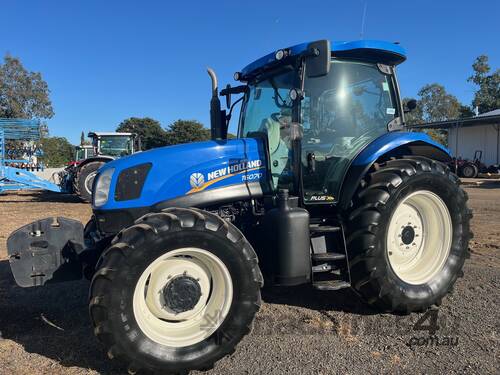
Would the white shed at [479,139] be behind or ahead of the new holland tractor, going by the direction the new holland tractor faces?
behind

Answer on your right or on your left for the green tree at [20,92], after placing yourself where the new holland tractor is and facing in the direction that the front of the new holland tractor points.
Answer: on your right

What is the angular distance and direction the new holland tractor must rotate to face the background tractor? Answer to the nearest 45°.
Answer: approximately 90° to its right

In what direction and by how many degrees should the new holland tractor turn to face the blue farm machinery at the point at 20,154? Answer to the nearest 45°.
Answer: approximately 90° to its right

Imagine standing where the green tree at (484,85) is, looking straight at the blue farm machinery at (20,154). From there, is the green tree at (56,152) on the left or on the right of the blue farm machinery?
right

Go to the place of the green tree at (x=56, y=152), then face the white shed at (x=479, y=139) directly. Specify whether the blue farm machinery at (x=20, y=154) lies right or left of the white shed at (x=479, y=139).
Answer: right

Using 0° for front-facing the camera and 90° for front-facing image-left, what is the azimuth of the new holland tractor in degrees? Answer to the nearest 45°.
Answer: approximately 45°

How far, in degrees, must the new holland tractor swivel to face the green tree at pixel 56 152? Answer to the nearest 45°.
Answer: approximately 90° to its right

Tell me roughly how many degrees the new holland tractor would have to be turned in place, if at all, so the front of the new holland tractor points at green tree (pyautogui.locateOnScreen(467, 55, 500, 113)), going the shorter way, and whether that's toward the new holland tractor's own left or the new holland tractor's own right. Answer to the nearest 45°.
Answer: approximately 180°
